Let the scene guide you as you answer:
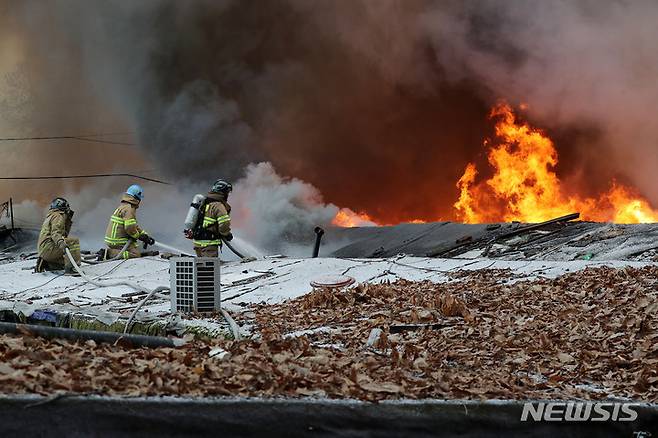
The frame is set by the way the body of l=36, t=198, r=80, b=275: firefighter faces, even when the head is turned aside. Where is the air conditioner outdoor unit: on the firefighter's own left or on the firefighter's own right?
on the firefighter's own right

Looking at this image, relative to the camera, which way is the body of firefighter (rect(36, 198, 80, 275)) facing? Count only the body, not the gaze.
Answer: to the viewer's right

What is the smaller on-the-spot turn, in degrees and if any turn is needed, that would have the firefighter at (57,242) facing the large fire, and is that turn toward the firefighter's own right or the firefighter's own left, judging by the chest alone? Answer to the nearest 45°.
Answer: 0° — they already face it

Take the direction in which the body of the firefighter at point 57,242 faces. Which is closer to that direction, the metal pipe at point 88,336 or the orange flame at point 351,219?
the orange flame

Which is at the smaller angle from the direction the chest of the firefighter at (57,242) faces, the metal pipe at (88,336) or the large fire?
the large fire

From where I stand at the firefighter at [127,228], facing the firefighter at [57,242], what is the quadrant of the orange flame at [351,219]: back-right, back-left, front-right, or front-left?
back-right

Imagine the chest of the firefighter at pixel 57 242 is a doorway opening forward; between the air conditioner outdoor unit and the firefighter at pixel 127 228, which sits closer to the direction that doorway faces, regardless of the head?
the firefighter

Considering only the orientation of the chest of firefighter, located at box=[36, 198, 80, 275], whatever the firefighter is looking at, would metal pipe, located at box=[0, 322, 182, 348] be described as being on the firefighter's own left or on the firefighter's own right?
on the firefighter's own right

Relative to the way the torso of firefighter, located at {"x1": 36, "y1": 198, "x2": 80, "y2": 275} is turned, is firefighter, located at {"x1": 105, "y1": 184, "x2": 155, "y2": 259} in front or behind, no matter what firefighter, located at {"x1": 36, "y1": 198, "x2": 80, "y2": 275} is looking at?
in front

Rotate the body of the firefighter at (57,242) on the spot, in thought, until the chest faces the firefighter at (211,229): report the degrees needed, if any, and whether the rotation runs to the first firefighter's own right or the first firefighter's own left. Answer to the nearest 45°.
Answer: approximately 45° to the first firefighter's own right

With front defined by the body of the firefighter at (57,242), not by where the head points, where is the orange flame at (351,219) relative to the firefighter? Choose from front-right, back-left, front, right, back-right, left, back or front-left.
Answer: front-left
